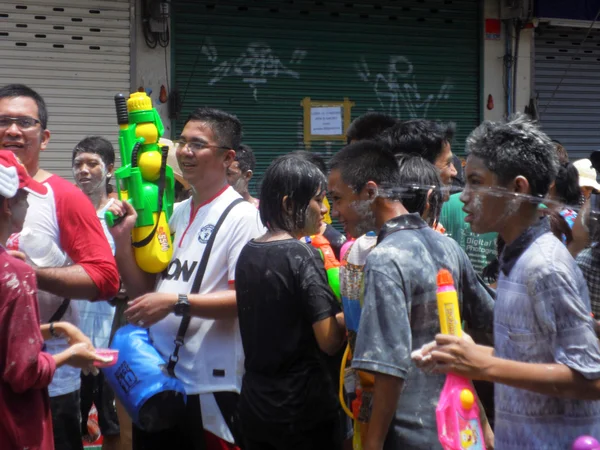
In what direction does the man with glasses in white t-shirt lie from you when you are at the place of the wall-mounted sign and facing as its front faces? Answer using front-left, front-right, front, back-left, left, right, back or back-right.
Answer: front

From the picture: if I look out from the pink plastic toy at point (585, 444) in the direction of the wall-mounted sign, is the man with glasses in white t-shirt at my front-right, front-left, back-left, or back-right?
front-left

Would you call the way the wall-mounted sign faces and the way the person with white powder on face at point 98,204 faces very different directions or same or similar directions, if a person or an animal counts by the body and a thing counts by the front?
same or similar directions

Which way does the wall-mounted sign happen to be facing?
toward the camera

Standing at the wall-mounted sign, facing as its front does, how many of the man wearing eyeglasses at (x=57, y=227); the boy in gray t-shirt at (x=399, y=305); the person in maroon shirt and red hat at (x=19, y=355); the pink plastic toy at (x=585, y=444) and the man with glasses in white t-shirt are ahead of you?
5

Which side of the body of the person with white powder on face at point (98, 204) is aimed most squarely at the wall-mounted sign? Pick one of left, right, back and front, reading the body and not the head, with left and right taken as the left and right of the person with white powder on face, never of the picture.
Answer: back

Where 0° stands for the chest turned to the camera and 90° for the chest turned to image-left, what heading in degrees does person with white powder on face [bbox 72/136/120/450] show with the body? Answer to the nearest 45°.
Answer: approximately 45°

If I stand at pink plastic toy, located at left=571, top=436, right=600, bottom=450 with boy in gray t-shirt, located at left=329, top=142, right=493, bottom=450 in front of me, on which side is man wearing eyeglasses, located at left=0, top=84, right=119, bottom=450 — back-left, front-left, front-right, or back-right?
front-left

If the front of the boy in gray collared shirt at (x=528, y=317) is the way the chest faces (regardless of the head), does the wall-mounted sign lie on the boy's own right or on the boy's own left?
on the boy's own right

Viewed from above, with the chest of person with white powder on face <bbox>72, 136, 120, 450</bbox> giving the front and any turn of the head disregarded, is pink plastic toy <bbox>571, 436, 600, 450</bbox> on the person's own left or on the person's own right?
on the person's own left

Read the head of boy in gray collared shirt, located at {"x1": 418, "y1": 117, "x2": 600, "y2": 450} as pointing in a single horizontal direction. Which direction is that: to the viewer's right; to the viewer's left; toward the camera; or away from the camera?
to the viewer's left

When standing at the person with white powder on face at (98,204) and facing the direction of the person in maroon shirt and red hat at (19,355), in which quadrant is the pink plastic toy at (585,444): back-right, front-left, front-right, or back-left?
front-left

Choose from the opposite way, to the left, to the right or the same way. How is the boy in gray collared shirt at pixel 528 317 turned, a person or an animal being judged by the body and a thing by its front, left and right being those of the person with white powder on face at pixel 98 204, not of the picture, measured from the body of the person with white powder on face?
to the right

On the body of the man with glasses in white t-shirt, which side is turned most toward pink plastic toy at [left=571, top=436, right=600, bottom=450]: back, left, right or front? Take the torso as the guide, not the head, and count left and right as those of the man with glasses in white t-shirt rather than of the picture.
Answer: left

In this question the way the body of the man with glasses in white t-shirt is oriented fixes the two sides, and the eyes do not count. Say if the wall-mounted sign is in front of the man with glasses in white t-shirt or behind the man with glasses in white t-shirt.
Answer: behind

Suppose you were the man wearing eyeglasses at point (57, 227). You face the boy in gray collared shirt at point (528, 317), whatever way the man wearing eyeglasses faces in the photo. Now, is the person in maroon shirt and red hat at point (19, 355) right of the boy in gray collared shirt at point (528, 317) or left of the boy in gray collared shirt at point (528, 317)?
right

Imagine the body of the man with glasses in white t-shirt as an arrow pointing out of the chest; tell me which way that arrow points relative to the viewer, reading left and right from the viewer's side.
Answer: facing the viewer and to the left of the viewer

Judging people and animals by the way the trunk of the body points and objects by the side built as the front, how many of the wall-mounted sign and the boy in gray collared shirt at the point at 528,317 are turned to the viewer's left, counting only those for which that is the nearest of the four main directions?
1

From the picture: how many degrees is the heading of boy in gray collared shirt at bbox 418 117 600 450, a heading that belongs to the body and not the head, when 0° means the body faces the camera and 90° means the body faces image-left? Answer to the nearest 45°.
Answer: approximately 90°
